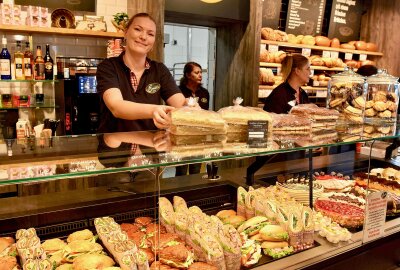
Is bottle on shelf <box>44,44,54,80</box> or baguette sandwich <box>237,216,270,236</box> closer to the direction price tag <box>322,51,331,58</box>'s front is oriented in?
the baguette sandwich

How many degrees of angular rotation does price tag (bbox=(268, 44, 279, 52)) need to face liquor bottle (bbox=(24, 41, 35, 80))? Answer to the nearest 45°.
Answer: approximately 45° to its right

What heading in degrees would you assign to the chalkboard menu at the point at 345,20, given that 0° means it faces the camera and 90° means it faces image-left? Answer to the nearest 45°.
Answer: approximately 0°

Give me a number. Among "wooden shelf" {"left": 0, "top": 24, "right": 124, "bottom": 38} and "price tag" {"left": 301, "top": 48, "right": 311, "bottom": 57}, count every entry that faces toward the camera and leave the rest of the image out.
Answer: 2

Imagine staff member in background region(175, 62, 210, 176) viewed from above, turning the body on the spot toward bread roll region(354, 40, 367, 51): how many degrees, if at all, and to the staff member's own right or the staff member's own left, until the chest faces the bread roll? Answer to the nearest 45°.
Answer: approximately 90° to the staff member's own left
